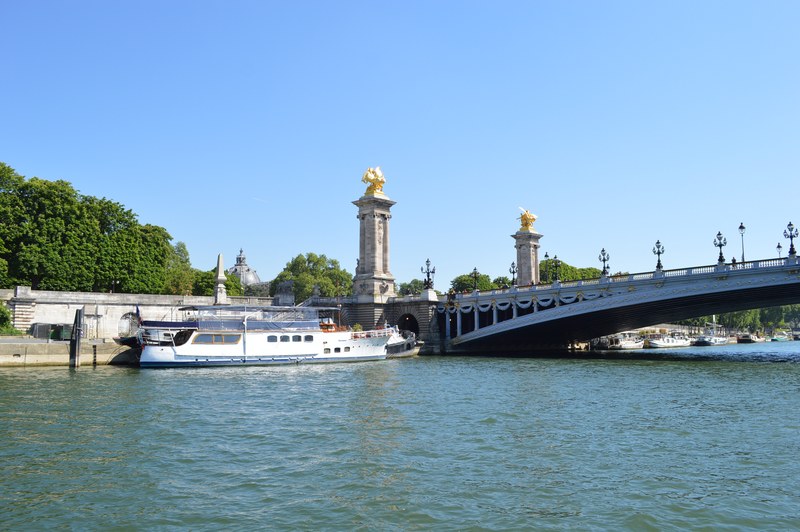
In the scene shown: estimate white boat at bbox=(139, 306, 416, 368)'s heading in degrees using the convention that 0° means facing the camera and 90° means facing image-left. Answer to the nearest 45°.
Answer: approximately 270°
